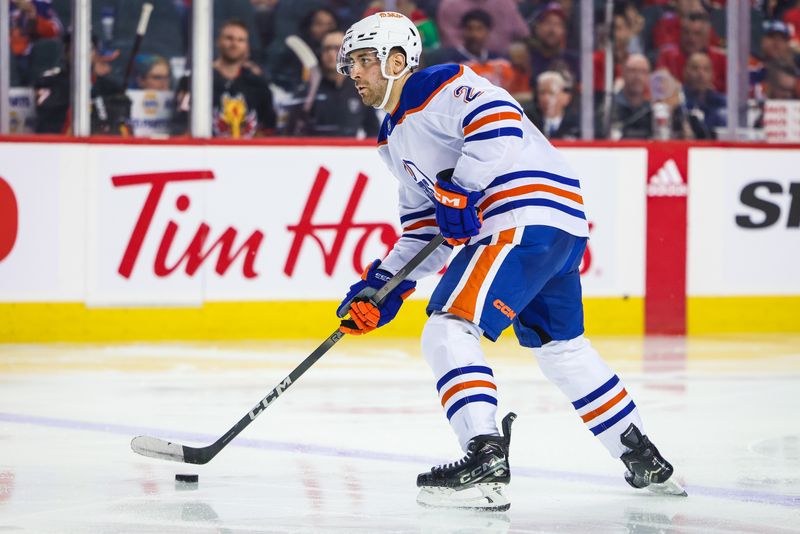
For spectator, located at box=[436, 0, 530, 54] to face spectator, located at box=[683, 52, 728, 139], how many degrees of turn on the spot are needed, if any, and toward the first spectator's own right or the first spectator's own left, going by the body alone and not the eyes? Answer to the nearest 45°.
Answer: approximately 90° to the first spectator's own left

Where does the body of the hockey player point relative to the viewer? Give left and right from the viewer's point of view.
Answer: facing to the left of the viewer

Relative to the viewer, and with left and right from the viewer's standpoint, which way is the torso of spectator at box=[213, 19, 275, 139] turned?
facing the viewer

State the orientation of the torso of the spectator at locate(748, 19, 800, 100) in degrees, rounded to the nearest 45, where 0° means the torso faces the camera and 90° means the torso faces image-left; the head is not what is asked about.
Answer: approximately 0°

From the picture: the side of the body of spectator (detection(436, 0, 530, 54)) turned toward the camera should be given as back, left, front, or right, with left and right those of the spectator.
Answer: front

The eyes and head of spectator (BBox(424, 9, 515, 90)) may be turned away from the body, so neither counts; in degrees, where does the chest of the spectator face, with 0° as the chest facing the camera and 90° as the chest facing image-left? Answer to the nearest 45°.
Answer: approximately 0°
